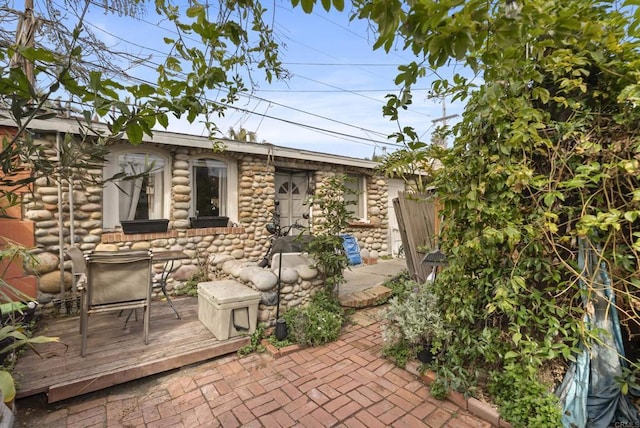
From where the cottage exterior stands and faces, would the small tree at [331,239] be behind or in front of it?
in front

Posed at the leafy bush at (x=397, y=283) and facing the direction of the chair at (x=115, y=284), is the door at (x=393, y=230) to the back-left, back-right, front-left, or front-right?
back-right

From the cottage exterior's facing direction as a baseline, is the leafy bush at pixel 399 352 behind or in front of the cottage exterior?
in front

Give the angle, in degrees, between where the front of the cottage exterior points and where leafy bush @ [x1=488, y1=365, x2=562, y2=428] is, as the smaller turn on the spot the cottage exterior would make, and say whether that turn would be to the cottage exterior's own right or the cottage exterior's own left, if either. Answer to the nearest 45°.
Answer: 0° — it already faces it

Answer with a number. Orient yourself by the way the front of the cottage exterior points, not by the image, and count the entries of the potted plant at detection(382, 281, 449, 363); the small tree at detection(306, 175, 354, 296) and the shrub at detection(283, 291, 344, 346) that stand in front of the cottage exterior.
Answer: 3

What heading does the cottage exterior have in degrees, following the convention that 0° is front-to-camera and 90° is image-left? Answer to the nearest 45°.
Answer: approximately 315°

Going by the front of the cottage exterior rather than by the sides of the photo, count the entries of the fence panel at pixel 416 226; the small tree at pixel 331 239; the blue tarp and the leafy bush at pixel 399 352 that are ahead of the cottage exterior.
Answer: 4

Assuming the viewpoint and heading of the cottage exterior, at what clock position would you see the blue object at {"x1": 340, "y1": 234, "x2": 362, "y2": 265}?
The blue object is roughly at 10 o'clock from the cottage exterior.
